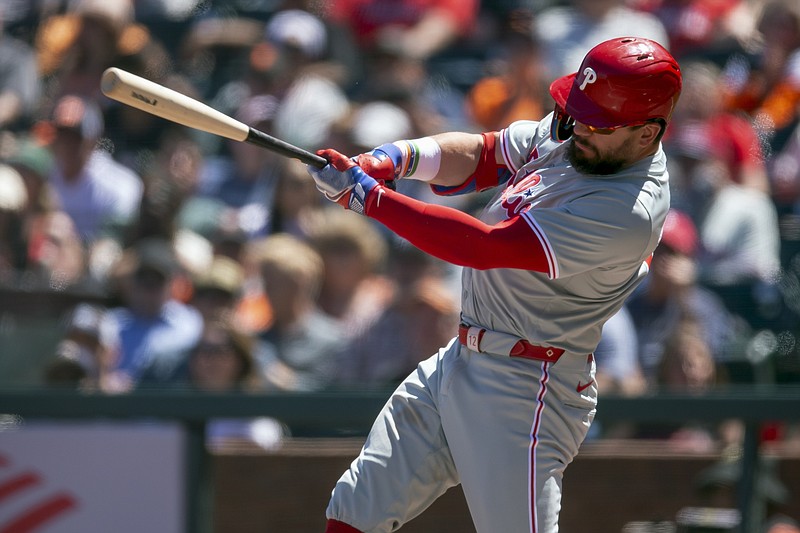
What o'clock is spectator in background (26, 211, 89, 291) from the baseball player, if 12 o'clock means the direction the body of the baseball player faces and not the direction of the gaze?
The spectator in background is roughly at 3 o'clock from the baseball player.

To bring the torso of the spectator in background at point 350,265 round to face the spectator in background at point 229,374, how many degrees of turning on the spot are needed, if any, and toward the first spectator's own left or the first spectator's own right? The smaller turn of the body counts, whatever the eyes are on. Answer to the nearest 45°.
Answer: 0° — they already face them

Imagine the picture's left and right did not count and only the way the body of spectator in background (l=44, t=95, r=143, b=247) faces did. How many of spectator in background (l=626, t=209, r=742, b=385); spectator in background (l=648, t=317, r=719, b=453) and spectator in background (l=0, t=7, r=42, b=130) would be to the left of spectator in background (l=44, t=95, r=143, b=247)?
2

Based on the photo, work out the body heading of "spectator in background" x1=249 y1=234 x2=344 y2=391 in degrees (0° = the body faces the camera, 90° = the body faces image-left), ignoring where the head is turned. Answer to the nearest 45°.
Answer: approximately 45°

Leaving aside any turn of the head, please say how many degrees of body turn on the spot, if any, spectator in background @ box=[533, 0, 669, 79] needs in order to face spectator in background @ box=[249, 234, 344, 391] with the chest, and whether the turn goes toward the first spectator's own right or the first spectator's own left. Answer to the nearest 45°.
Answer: approximately 45° to the first spectator's own right

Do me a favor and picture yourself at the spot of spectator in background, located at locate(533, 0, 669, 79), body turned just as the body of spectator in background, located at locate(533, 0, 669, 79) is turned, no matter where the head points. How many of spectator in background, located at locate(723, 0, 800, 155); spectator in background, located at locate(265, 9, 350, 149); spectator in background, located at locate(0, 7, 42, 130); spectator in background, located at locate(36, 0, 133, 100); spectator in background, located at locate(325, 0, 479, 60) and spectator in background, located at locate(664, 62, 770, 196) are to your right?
4

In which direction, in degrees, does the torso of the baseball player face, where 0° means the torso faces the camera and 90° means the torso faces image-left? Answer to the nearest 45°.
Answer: approximately 45°
